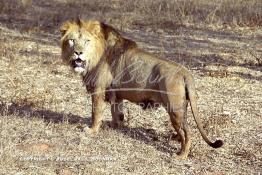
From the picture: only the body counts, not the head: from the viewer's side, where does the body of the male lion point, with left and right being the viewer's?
facing away from the viewer and to the left of the viewer
